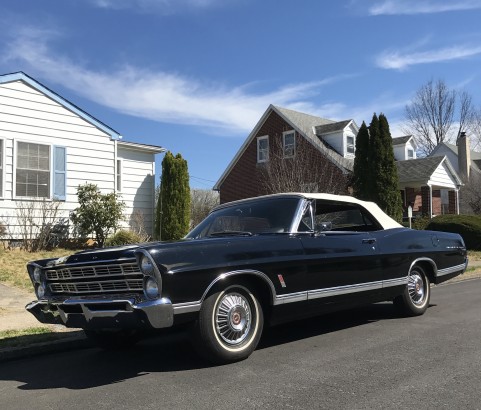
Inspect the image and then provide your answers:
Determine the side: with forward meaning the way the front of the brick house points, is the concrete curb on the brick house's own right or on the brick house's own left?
on the brick house's own right

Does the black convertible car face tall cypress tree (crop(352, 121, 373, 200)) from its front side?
no

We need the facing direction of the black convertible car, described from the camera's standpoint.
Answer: facing the viewer and to the left of the viewer

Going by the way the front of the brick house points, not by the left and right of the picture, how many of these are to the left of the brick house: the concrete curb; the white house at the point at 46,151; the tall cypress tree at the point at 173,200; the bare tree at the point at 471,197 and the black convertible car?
1

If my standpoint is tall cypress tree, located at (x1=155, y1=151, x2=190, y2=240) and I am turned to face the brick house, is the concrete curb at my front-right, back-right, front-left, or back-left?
back-right

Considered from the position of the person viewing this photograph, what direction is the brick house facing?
facing the viewer and to the right of the viewer

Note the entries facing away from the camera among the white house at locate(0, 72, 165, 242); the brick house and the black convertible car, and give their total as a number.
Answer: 0

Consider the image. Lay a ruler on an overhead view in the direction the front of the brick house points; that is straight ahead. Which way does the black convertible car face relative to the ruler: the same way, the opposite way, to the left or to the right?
to the right

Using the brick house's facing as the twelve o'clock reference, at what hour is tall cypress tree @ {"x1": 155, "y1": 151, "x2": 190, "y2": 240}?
The tall cypress tree is roughly at 2 o'clock from the brick house.

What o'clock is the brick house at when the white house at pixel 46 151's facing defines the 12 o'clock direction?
The brick house is roughly at 9 o'clock from the white house.

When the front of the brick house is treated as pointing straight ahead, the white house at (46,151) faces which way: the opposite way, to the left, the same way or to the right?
the same way

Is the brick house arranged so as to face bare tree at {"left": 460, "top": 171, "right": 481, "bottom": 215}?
no

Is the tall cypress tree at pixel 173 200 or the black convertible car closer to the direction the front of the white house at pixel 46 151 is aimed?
the black convertible car

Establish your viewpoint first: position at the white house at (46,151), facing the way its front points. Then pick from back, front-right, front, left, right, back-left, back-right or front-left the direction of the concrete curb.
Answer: front-right

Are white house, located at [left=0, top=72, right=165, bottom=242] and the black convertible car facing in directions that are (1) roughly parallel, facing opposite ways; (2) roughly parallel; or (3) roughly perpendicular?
roughly perpendicular

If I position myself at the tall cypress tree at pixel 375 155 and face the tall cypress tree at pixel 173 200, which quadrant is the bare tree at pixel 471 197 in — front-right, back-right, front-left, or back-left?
back-right

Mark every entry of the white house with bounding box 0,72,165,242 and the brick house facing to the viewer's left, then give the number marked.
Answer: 0

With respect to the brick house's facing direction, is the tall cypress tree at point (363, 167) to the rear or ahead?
ahead

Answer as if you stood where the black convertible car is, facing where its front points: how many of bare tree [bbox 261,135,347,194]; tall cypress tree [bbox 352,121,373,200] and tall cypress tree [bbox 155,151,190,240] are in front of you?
0

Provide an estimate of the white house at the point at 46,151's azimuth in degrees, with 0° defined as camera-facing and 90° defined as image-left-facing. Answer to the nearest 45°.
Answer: approximately 315°
